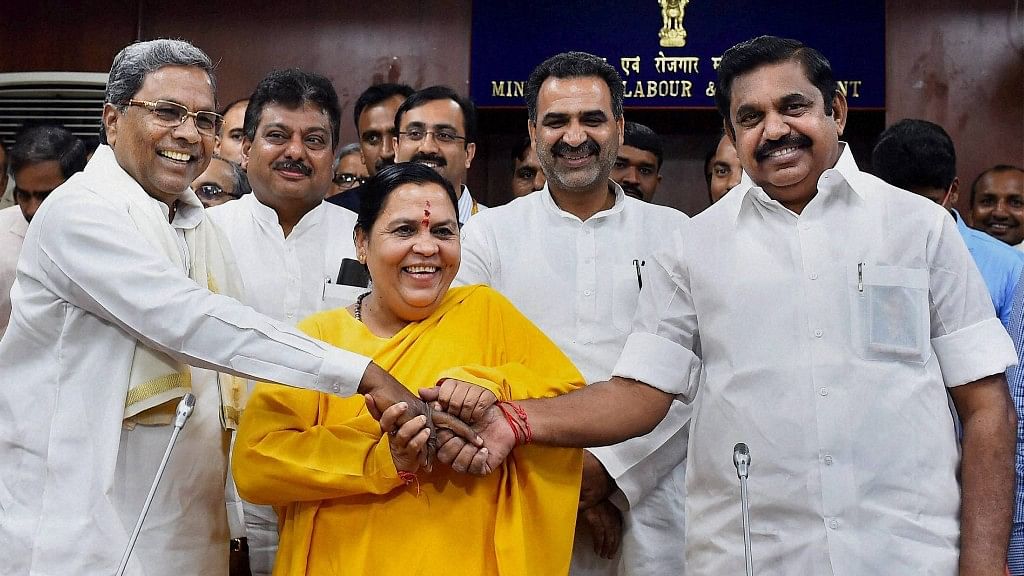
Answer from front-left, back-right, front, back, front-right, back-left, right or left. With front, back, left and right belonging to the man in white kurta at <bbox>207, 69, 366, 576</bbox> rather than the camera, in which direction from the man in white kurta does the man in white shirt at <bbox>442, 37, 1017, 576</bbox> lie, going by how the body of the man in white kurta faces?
front-left

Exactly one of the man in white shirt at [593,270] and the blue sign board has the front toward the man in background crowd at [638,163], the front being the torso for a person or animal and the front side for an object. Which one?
the blue sign board

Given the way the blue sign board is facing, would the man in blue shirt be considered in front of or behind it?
in front

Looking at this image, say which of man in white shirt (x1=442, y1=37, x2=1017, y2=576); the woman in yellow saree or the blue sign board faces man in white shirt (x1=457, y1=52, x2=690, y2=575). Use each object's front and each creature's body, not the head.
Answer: the blue sign board

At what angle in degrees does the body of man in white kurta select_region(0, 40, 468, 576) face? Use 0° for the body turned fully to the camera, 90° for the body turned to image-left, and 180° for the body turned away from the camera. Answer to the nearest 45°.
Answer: approximately 315°

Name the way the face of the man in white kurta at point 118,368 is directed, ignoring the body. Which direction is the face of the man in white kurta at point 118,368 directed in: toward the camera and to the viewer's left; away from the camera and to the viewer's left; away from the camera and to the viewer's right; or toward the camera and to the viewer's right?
toward the camera and to the viewer's right

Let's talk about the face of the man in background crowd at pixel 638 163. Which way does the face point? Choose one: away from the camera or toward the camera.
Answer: toward the camera

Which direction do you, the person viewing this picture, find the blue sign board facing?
facing the viewer

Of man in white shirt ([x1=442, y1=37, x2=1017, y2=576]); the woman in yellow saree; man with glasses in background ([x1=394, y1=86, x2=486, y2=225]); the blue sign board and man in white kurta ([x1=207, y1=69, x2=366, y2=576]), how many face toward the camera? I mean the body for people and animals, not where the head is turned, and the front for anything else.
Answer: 5

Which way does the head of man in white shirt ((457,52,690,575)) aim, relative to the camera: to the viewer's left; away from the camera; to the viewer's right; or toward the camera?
toward the camera

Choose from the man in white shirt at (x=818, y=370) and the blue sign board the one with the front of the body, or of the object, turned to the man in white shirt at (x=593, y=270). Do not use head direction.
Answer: the blue sign board

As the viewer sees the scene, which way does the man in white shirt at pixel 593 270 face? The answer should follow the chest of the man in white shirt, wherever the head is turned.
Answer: toward the camera

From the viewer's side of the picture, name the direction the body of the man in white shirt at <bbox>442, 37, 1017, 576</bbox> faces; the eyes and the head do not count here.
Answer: toward the camera

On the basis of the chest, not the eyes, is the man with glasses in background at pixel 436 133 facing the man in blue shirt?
no

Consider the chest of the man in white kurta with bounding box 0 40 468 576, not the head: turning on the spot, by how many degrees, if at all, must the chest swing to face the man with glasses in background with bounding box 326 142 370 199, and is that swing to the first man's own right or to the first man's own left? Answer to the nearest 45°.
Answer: approximately 135° to the first man's own left

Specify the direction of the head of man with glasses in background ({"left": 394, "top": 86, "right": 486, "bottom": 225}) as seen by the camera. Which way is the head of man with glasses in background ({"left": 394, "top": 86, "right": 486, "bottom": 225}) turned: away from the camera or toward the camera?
toward the camera

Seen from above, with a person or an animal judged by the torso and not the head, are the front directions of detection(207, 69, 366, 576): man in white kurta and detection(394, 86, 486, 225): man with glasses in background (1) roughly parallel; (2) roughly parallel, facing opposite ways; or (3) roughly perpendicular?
roughly parallel

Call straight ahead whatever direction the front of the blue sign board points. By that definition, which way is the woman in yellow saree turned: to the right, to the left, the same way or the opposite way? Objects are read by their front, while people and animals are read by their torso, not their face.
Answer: the same way

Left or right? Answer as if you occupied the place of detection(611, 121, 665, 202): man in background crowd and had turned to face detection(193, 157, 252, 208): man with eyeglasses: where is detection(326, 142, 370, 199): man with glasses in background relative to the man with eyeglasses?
right

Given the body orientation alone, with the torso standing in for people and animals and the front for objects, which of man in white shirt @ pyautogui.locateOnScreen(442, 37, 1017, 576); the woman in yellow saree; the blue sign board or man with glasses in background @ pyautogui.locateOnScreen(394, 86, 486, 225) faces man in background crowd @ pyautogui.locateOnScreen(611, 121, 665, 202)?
the blue sign board
